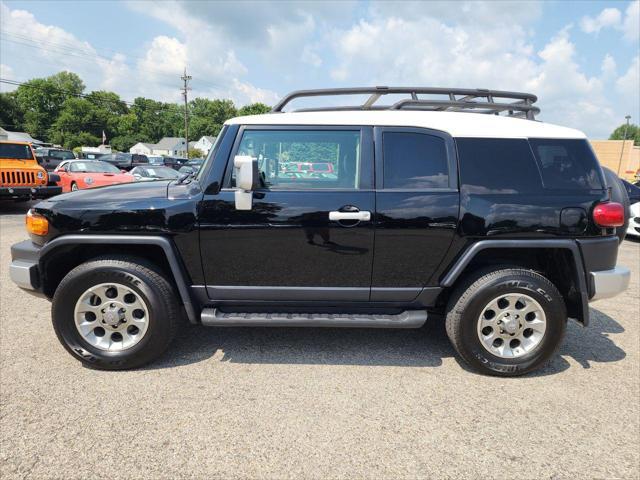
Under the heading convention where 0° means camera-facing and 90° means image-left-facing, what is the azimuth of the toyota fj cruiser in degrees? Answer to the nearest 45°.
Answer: approximately 90°

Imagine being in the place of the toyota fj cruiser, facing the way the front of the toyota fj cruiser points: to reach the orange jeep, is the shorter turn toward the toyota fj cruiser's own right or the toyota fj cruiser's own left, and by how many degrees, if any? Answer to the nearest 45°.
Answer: approximately 45° to the toyota fj cruiser's own right

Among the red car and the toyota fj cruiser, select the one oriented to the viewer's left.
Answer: the toyota fj cruiser

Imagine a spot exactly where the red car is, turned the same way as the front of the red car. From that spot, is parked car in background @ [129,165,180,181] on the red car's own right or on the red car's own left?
on the red car's own left

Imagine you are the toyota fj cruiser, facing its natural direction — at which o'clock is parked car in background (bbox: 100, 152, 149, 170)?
The parked car in background is roughly at 2 o'clock from the toyota fj cruiser.
